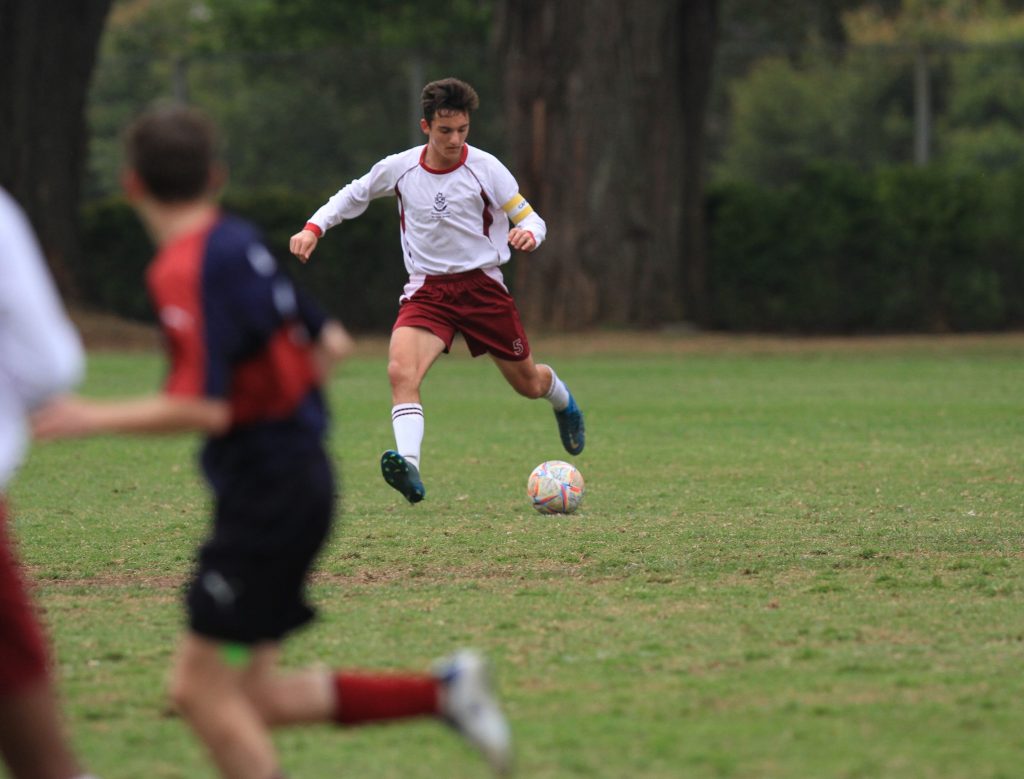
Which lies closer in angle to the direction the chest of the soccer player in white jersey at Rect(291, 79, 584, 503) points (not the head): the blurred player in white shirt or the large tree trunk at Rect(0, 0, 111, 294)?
the blurred player in white shirt

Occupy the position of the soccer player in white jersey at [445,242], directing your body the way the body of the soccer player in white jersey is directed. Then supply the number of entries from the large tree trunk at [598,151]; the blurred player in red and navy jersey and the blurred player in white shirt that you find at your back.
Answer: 1

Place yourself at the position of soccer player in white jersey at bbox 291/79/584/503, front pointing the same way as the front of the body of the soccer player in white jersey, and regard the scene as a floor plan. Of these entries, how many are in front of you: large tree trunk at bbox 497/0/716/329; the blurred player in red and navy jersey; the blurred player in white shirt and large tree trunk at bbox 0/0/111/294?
2

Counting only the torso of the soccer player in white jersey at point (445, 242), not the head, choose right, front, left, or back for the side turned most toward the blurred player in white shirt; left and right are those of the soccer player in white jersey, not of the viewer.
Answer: front

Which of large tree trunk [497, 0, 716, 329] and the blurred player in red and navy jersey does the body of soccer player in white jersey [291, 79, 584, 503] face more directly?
the blurred player in red and navy jersey

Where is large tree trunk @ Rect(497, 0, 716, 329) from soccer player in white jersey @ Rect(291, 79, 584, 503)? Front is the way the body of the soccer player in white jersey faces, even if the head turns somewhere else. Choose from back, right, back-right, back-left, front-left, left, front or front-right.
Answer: back

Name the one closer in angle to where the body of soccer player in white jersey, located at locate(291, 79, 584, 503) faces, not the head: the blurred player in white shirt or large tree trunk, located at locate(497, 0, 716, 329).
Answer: the blurred player in white shirt

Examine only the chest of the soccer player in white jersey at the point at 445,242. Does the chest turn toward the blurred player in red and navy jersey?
yes

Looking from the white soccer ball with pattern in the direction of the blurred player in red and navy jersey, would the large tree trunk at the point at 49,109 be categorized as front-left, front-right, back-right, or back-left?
back-right

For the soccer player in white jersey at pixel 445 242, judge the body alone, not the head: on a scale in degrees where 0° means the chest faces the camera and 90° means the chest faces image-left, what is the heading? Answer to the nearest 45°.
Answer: approximately 0°
